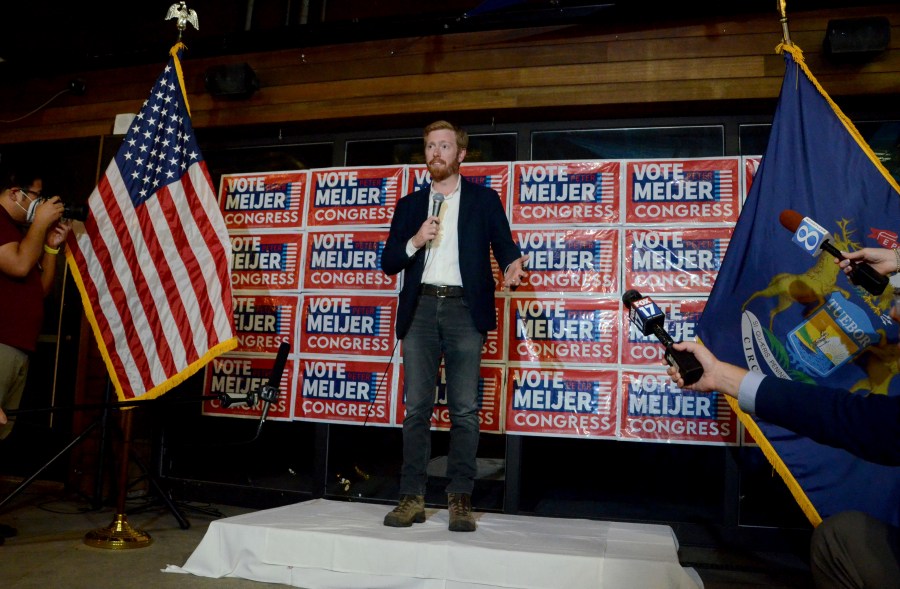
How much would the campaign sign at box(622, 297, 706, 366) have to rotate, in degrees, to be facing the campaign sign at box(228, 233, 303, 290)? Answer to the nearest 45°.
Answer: approximately 90° to its right

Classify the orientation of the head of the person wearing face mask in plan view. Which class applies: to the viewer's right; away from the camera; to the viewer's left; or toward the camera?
to the viewer's right

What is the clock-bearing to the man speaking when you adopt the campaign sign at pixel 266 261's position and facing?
The man speaking is roughly at 11 o'clock from the campaign sign.

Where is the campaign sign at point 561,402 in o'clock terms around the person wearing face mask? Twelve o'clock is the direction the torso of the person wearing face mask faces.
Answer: The campaign sign is roughly at 1 o'clock from the person wearing face mask.

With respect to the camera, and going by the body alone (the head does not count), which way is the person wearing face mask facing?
to the viewer's right

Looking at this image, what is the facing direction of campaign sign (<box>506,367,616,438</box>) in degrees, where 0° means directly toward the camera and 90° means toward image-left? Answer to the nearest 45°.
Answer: approximately 0°

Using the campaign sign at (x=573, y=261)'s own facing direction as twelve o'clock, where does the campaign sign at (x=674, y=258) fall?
the campaign sign at (x=674, y=258) is roughly at 9 o'clock from the campaign sign at (x=573, y=261).

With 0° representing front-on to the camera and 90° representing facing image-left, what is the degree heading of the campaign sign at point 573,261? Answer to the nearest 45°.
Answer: approximately 0°

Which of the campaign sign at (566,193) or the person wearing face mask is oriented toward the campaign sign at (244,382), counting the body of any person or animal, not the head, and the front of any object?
the person wearing face mask
